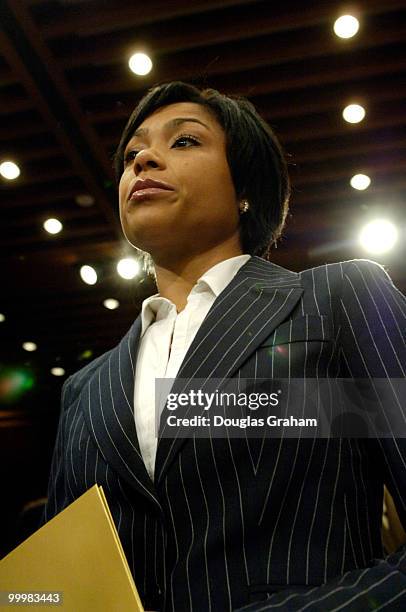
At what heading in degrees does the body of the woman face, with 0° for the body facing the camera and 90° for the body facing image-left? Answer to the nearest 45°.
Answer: approximately 45°
